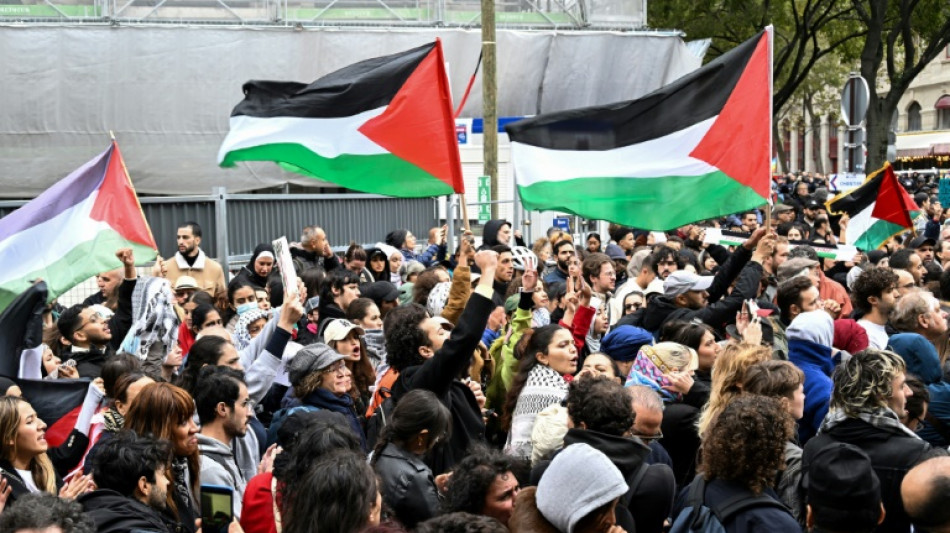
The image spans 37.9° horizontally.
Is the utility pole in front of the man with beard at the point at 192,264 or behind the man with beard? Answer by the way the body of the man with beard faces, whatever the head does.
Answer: behind

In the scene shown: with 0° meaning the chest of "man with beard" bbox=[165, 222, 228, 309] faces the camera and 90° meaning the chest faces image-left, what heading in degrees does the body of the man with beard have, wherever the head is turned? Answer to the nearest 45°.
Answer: approximately 45°

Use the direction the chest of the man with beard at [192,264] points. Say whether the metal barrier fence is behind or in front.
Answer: behind

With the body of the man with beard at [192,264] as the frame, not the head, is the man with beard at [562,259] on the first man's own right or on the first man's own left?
on the first man's own left

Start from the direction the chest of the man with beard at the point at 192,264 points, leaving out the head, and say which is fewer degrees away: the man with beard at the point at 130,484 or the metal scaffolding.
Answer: the man with beard

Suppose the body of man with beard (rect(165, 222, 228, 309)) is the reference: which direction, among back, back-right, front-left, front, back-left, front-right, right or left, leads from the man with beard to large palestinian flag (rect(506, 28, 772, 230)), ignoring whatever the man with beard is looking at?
left

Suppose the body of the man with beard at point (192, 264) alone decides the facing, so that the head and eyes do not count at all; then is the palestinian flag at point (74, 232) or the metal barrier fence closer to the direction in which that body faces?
the palestinian flag

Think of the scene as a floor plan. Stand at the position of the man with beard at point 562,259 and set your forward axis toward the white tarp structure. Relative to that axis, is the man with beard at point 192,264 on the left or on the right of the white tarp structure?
left

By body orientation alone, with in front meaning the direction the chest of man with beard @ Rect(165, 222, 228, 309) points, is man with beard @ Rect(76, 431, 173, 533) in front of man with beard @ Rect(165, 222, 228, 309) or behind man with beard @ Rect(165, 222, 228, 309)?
in front
